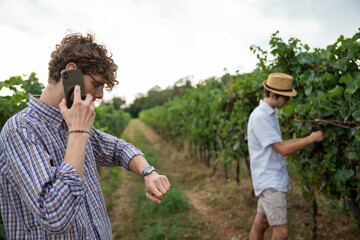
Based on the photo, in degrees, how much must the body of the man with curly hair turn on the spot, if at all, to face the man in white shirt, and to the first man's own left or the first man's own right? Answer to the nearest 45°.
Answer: approximately 45° to the first man's own left

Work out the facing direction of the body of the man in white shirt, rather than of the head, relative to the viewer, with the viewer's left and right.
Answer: facing to the right of the viewer

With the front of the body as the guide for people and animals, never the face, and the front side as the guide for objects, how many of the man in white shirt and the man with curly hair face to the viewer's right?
2

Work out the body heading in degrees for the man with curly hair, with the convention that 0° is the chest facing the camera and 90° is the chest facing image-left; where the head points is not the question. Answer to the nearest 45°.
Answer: approximately 270°

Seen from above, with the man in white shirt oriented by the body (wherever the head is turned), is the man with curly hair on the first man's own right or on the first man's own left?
on the first man's own right

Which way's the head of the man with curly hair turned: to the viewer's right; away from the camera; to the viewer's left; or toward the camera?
to the viewer's right
